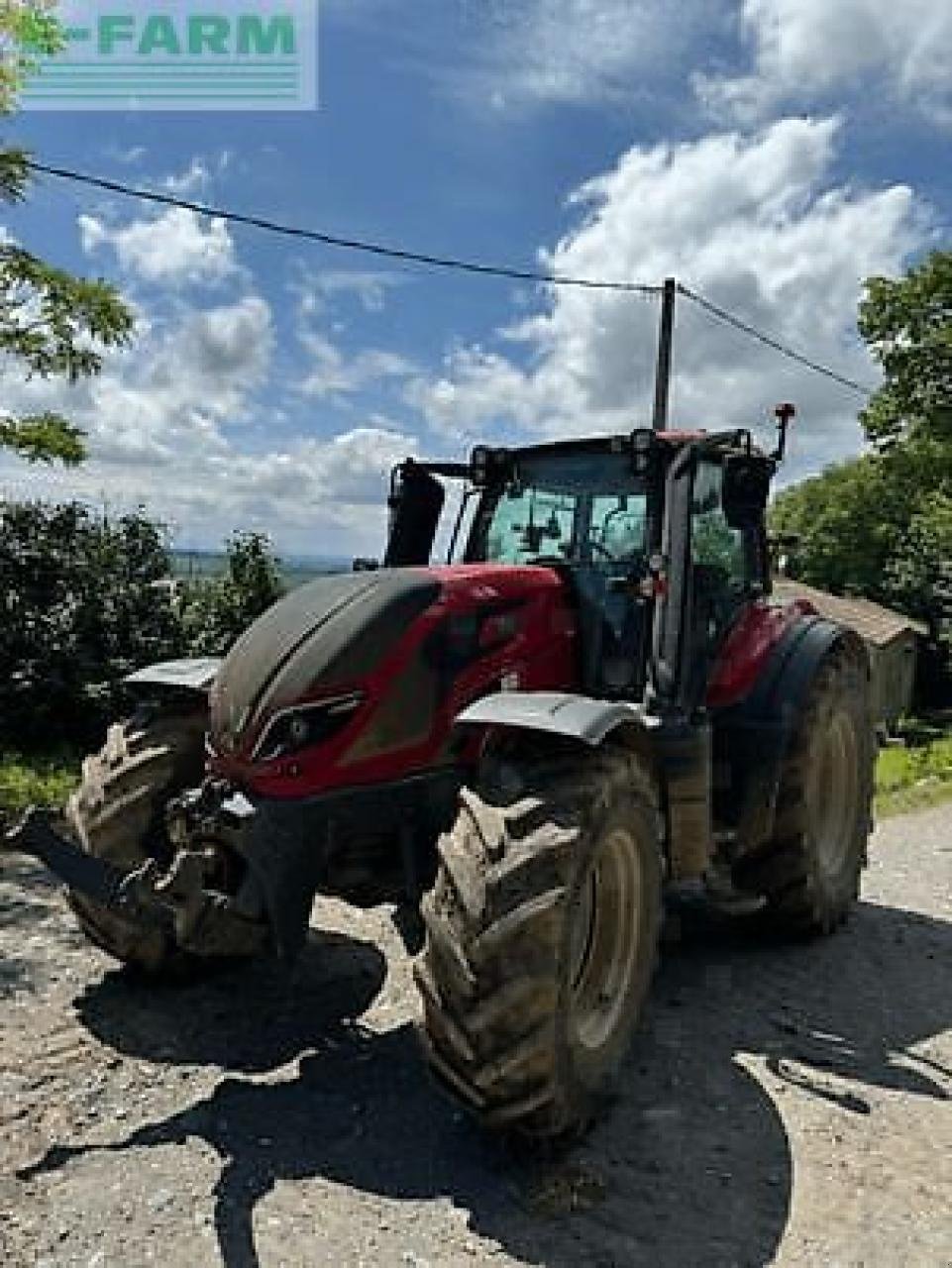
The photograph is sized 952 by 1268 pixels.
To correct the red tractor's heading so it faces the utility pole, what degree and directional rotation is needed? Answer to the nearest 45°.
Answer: approximately 135° to its right

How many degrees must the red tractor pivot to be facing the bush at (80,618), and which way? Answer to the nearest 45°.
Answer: approximately 90° to its right

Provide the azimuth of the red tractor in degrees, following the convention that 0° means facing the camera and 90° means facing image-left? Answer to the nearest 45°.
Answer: approximately 45°

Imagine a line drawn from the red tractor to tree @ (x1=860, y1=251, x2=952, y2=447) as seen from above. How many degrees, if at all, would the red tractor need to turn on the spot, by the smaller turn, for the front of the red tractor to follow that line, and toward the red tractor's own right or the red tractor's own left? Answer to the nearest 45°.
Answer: approximately 180°

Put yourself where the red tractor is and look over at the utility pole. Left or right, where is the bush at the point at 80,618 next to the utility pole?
left

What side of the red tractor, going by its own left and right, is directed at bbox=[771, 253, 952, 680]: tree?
back

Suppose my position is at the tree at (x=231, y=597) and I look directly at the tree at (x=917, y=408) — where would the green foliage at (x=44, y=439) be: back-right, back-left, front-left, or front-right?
back-right
